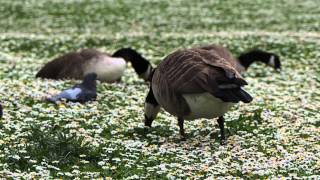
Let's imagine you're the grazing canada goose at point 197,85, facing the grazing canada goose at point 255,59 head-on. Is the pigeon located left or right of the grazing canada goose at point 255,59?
left

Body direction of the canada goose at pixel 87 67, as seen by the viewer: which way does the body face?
to the viewer's right

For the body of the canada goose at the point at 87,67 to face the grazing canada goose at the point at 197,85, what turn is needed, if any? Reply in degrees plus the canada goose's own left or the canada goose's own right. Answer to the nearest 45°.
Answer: approximately 90° to the canada goose's own right

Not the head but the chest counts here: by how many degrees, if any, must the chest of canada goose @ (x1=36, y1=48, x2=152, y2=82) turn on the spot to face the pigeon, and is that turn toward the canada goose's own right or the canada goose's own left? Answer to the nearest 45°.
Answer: approximately 90° to the canada goose's own right

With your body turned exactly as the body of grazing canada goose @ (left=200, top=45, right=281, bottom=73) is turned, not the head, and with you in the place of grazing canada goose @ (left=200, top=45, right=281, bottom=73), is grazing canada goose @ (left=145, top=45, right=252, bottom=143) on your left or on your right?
on your right

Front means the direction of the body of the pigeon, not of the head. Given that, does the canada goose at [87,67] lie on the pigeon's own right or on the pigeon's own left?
on the pigeon's own left

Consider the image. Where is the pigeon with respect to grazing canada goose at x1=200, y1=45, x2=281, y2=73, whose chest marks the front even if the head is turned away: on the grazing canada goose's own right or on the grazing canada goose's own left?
on the grazing canada goose's own right

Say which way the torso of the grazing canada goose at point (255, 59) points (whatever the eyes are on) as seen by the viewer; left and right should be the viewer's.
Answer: facing to the right of the viewer

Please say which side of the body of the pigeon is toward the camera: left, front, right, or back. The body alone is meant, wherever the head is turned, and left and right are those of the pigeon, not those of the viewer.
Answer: right

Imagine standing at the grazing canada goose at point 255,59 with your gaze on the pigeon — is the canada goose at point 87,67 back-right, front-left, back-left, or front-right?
front-right

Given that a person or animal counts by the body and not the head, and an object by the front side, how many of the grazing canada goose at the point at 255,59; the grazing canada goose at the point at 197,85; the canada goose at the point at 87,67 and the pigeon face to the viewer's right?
3

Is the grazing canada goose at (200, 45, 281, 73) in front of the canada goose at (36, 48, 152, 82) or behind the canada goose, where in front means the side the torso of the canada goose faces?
in front

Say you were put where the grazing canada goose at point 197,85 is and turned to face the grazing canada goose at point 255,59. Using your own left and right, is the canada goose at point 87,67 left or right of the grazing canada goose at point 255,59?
left
